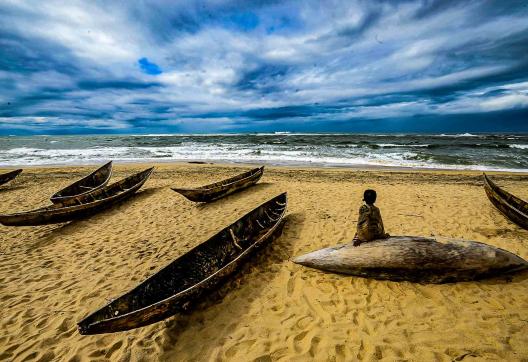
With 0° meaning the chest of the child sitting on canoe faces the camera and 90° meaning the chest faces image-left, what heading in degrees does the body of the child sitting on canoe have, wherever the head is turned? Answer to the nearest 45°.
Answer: approximately 180°

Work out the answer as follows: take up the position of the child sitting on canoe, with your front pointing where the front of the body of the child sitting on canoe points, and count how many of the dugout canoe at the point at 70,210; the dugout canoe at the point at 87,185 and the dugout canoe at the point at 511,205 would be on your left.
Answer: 2

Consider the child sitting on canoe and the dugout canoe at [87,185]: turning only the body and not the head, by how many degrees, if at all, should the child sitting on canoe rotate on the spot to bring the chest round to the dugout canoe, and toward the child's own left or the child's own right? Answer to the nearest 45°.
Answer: approximately 90° to the child's own left

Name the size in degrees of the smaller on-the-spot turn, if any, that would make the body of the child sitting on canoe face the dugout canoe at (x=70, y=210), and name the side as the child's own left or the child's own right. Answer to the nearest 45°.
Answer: approximately 90° to the child's own left
